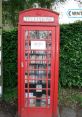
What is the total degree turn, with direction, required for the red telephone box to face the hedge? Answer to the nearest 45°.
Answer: approximately 180°

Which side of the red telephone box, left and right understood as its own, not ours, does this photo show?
front

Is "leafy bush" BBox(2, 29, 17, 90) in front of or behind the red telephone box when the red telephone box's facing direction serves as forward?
behind
